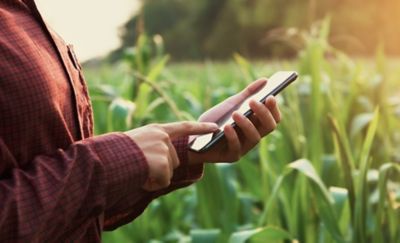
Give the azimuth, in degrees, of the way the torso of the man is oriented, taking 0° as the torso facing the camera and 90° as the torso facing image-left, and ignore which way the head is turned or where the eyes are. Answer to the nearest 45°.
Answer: approximately 270°
